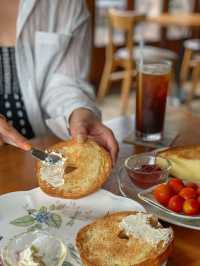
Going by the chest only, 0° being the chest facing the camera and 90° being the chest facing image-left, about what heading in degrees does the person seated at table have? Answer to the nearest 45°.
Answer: approximately 0°

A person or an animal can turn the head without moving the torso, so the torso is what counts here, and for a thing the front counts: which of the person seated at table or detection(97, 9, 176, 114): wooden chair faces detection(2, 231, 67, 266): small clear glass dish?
the person seated at table

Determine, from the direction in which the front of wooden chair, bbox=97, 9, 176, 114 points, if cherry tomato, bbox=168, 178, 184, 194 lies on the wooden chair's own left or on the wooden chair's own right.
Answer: on the wooden chair's own right
